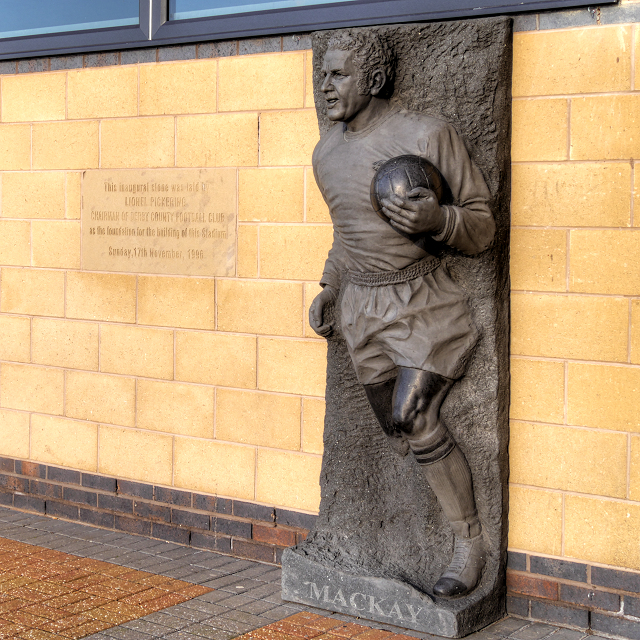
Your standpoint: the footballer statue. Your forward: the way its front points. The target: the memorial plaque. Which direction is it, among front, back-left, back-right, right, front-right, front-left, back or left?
right

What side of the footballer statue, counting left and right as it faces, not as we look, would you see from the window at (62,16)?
right

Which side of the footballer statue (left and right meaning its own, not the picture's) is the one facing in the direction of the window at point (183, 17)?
right

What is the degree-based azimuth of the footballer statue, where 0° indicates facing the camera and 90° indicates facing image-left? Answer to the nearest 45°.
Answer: approximately 45°
